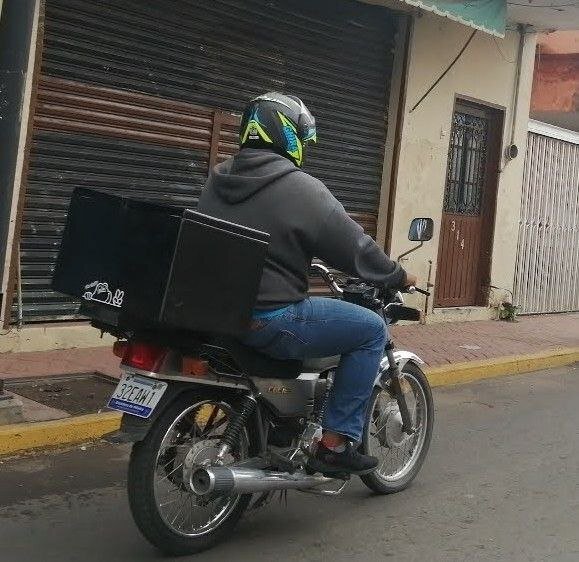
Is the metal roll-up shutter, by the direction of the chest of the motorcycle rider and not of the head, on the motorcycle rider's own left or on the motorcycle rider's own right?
on the motorcycle rider's own left

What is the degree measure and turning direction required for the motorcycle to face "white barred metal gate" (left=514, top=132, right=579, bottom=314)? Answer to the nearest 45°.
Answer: approximately 45° to its left

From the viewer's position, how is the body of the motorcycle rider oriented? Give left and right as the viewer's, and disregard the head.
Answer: facing away from the viewer and to the right of the viewer

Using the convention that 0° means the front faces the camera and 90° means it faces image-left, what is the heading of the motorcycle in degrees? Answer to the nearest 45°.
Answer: approximately 225°

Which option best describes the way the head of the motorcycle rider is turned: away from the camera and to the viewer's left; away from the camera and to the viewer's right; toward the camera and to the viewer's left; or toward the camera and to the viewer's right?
away from the camera and to the viewer's right
